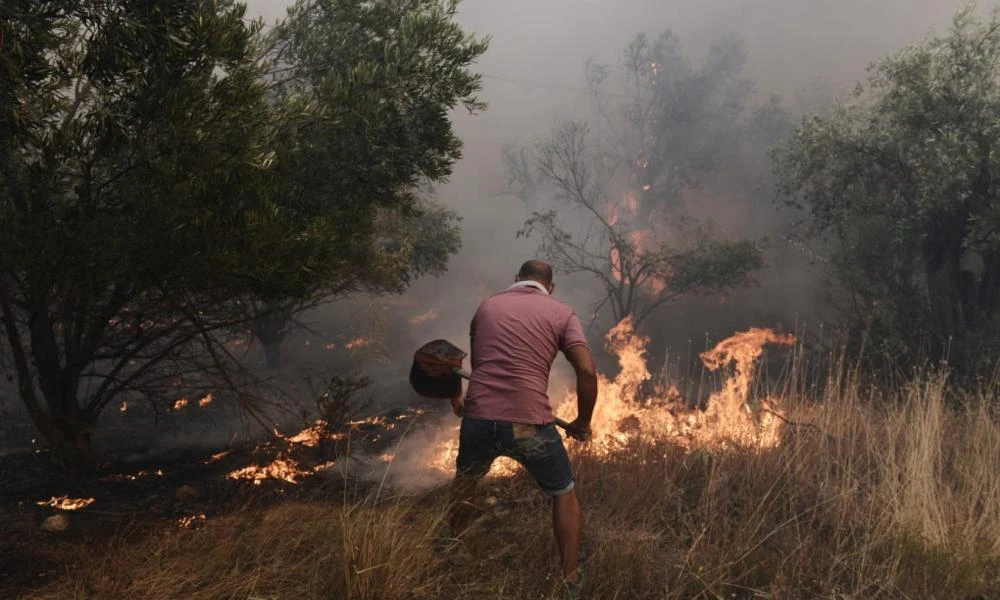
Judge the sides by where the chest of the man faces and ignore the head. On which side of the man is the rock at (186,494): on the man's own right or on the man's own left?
on the man's own left

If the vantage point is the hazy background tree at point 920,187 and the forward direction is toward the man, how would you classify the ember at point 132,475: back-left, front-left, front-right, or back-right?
front-right

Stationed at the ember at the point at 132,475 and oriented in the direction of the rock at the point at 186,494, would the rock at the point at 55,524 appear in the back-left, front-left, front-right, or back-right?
front-right

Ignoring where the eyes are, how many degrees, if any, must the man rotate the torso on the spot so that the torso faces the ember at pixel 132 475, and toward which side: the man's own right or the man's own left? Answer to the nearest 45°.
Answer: approximately 45° to the man's own left

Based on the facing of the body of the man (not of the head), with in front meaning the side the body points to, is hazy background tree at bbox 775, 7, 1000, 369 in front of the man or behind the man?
in front

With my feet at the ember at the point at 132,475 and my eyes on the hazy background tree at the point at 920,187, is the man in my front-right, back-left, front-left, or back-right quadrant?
front-right

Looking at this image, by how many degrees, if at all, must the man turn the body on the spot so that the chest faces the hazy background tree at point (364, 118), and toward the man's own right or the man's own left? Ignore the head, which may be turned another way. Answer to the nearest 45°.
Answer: approximately 45° to the man's own left

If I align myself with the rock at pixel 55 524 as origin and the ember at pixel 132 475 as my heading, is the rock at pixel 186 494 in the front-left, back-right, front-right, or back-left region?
front-right

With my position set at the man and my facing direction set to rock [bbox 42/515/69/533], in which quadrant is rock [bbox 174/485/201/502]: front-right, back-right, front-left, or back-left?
front-right

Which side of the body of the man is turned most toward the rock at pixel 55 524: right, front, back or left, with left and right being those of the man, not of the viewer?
left

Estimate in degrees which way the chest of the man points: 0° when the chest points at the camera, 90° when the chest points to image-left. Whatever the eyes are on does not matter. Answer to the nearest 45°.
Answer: approximately 180°
